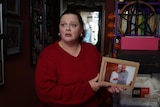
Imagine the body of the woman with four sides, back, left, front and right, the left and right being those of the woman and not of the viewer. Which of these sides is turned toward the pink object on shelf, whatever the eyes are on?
left

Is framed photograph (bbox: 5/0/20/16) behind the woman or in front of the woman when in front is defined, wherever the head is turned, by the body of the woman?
behind

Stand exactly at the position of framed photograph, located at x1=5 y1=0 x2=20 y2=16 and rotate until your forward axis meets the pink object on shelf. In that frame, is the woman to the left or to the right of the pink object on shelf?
right

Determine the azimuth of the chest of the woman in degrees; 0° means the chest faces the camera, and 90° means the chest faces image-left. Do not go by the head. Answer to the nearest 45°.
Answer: approximately 315°

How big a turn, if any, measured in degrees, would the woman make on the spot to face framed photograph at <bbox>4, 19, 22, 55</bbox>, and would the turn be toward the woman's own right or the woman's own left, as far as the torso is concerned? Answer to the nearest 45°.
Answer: approximately 180°
